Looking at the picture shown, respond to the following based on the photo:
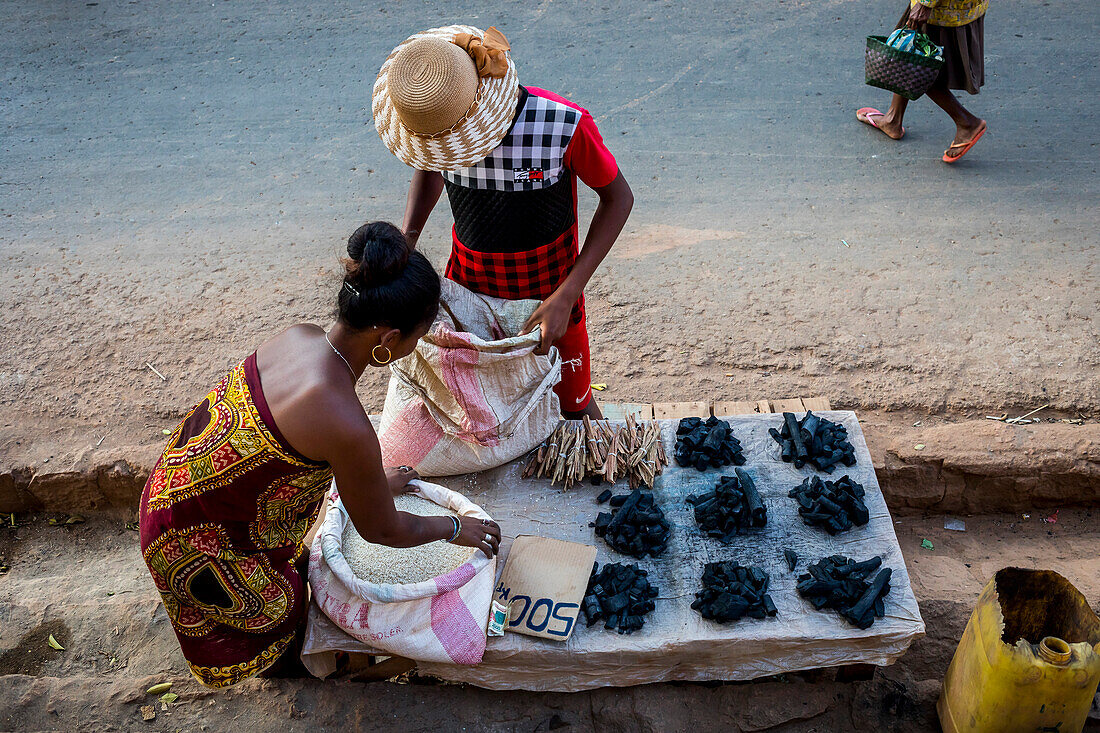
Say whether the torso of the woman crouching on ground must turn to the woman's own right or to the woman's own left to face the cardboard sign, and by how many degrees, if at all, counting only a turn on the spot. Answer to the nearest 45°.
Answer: approximately 45° to the woman's own right

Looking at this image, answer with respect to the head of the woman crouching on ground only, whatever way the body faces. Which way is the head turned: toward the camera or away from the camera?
away from the camera

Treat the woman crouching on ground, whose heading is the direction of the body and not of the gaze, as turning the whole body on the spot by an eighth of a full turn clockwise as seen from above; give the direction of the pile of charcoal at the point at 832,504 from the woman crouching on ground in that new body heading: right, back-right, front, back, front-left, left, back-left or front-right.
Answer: front

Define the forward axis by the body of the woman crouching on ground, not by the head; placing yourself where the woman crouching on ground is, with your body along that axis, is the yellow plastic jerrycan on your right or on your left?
on your right

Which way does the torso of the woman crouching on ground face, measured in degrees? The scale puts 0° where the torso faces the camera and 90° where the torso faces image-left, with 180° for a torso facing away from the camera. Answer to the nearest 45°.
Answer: approximately 225°

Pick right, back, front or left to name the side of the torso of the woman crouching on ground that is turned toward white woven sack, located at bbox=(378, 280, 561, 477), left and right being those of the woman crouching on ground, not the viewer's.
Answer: front

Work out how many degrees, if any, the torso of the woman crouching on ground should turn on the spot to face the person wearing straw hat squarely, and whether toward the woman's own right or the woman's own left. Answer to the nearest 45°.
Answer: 0° — they already face them

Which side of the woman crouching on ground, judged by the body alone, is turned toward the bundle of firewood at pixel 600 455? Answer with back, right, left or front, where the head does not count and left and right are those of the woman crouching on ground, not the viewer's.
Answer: front

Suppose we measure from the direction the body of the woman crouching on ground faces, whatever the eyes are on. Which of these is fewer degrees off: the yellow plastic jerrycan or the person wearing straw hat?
the person wearing straw hat
